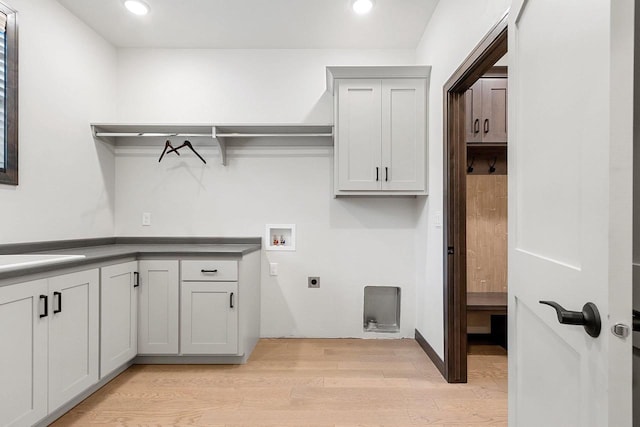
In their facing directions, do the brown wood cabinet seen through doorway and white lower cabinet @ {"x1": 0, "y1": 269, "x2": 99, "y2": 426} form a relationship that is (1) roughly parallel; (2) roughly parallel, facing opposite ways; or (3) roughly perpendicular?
roughly perpendicular

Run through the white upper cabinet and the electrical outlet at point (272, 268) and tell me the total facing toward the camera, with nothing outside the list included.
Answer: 2

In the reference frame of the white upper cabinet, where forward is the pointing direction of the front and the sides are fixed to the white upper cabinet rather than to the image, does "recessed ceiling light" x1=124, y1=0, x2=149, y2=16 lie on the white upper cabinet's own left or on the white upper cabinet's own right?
on the white upper cabinet's own right

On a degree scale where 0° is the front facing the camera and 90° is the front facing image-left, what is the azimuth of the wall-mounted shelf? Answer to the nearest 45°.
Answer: approximately 0°

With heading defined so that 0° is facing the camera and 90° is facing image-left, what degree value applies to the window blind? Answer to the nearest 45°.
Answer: approximately 315°

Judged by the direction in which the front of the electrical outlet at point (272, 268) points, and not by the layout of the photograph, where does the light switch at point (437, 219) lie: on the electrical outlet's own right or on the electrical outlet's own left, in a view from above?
on the electrical outlet's own left

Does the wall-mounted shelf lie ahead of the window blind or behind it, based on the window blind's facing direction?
ahead

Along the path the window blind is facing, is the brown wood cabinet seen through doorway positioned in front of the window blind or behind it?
in front

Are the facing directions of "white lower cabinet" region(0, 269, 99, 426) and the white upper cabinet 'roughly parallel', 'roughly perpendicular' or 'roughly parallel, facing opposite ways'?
roughly perpendicular

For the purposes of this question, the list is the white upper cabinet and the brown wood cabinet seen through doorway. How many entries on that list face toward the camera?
2
